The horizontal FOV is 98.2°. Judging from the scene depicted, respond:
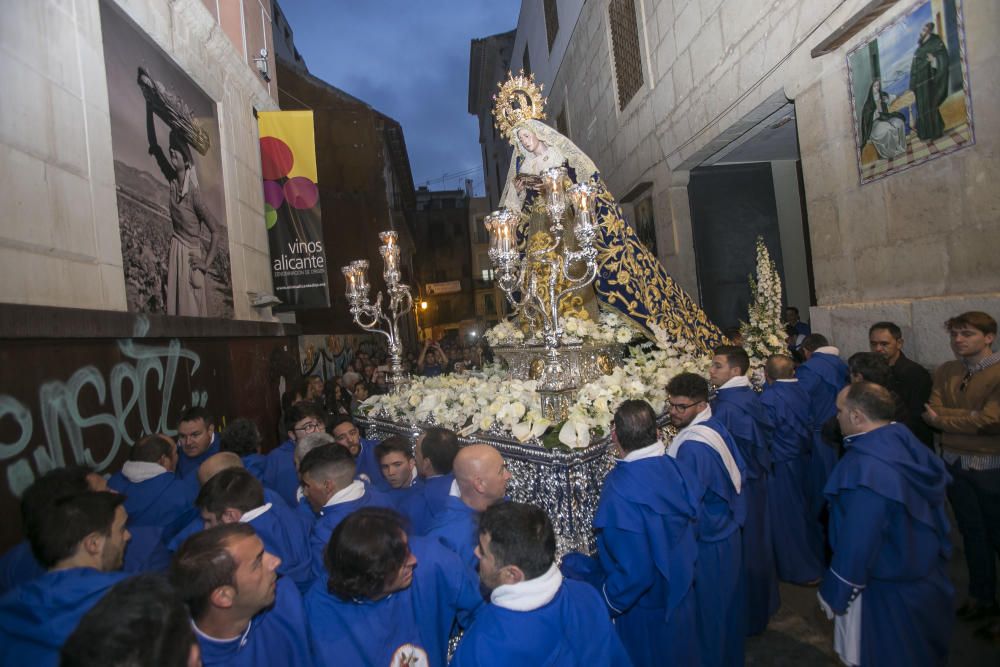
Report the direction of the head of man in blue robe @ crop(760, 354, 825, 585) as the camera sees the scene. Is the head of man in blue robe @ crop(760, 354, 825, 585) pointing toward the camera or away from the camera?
away from the camera

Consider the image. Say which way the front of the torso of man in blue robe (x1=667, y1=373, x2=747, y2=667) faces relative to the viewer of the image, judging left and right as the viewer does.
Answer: facing to the left of the viewer

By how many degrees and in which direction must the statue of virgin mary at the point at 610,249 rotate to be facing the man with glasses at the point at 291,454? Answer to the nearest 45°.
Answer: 0° — it already faces them

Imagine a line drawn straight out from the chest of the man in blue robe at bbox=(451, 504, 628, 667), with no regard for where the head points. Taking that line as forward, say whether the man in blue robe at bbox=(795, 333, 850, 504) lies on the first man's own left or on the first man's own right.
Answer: on the first man's own right

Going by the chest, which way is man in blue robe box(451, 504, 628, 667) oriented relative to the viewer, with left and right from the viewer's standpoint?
facing away from the viewer and to the left of the viewer

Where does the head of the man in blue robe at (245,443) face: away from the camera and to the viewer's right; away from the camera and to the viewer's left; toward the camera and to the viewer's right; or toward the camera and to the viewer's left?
away from the camera and to the viewer's right

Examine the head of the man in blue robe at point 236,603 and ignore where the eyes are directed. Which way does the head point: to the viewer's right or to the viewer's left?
to the viewer's right

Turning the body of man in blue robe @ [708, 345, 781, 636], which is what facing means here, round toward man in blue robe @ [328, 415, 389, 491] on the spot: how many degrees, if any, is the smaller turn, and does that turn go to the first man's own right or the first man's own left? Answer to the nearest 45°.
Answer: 0° — they already face them

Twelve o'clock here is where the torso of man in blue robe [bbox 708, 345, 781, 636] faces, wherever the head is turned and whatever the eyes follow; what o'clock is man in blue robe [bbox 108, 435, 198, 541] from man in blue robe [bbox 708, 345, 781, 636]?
man in blue robe [bbox 108, 435, 198, 541] is roughly at 11 o'clock from man in blue robe [bbox 708, 345, 781, 636].

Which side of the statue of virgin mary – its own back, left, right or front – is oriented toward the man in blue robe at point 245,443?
front

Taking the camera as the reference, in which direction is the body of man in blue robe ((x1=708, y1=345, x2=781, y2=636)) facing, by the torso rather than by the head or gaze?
to the viewer's left

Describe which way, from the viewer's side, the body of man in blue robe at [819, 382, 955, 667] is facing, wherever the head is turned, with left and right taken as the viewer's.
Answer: facing away from the viewer and to the left of the viewer

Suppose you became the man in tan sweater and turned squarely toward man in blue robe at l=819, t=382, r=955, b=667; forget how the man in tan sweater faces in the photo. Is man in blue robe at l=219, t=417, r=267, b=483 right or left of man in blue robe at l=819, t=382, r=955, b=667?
right
